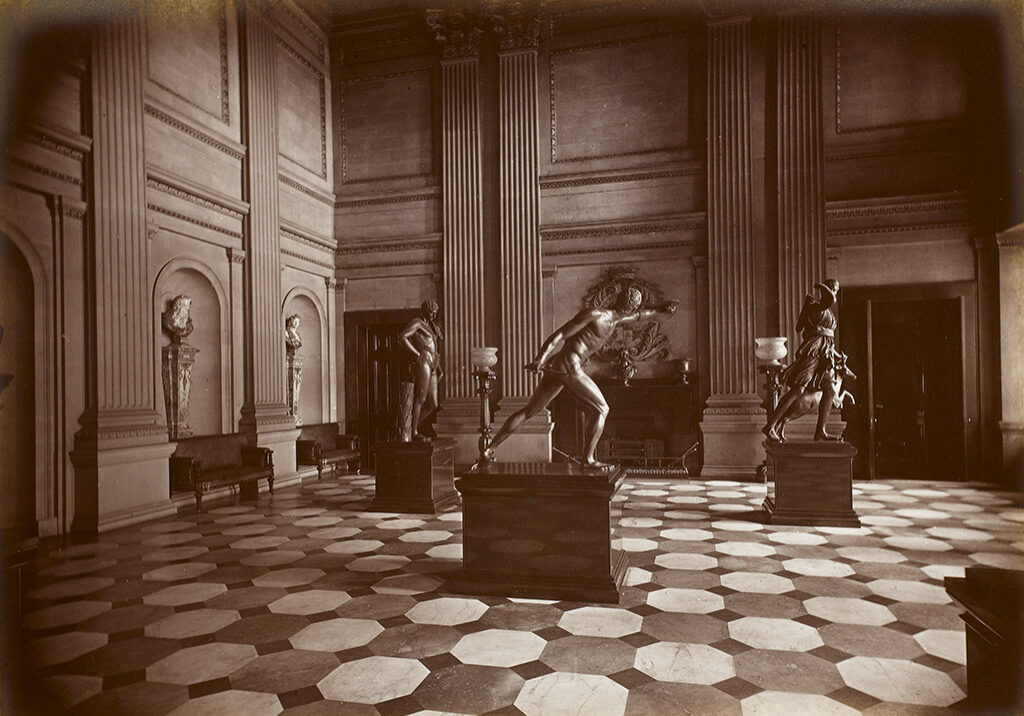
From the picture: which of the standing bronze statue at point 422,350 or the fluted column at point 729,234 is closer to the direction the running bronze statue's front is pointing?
the fluted column

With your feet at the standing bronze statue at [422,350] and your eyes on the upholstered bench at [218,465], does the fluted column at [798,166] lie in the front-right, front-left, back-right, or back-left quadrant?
back-right

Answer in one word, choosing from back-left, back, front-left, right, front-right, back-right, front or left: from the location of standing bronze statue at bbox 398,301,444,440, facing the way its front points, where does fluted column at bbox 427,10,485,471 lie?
back-left

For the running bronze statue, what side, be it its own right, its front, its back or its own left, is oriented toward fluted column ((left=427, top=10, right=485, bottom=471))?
left

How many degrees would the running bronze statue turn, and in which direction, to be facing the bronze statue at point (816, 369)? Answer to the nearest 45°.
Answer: approximately 45° to its left

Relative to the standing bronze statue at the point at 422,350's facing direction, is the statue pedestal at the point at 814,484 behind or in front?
in front

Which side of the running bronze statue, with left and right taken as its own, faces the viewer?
right

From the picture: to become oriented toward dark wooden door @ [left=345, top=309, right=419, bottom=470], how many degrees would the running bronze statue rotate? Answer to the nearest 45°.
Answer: approximately 135° to its left

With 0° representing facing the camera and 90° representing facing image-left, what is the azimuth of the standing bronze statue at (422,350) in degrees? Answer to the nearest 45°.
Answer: approximately 315°
